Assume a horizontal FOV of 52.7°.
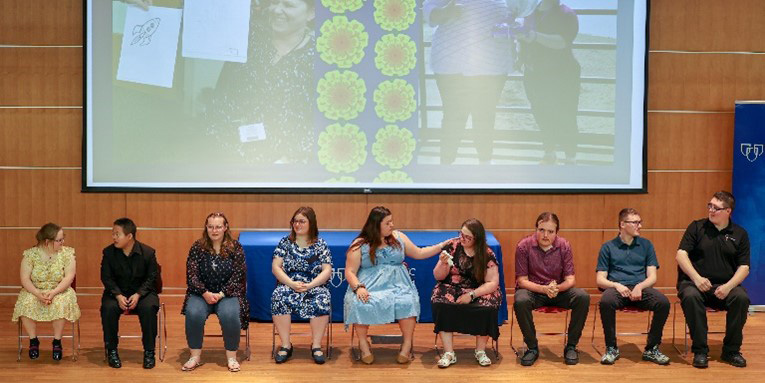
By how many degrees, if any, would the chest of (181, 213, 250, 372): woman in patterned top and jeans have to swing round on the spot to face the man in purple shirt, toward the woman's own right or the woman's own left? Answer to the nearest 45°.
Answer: approximately 90° to the woman's own left

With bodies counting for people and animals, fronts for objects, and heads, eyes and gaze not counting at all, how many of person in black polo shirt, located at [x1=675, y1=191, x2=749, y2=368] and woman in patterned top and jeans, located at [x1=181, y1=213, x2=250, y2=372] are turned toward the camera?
2

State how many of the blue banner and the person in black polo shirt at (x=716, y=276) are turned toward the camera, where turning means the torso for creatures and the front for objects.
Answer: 2

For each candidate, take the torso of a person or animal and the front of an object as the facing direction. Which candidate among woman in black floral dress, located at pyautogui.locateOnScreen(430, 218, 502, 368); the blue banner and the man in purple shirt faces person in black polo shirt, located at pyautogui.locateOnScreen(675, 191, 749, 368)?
the blue banner

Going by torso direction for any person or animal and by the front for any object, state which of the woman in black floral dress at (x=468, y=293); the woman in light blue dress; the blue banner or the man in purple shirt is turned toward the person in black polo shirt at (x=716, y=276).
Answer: the blue banner

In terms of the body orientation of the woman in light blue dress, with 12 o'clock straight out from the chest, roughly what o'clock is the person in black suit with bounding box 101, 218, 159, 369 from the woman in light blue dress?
The person in black suit is roughly at 3 o'clock from the woman in light blue dress.

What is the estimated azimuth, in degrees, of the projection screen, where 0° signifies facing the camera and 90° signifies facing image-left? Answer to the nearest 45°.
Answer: approximately 0°

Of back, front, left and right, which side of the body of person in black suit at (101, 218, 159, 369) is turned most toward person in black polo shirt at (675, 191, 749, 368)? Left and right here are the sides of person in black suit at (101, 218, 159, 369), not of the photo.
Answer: left

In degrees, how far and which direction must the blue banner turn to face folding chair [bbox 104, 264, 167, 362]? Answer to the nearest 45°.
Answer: approximately 45° to its right
